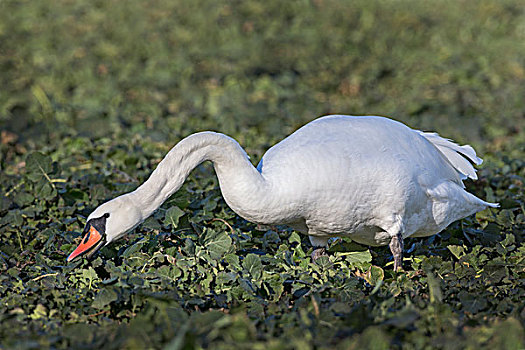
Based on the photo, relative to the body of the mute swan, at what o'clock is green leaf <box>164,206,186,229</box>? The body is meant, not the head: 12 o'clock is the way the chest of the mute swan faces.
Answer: The green leaf is roughly at 1 o'clock from the mute swan.

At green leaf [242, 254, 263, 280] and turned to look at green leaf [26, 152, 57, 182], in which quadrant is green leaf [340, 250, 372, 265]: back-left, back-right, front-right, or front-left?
back-right

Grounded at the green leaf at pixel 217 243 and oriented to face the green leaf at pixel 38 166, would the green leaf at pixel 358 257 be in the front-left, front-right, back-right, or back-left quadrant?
back-right

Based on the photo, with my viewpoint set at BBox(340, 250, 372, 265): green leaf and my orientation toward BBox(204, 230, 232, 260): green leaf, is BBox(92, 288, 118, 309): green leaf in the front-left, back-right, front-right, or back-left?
front-left

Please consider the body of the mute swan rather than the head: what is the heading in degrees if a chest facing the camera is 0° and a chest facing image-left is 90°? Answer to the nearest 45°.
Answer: approximately 90°

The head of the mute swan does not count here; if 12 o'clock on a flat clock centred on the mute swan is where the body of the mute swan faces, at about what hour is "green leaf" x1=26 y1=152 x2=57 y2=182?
The green leaf is roughly at 1 o'clock from the mute swan.

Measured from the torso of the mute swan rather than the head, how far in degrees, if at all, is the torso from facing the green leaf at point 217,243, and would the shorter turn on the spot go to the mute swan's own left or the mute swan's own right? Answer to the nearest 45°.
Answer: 0° — it already faces it

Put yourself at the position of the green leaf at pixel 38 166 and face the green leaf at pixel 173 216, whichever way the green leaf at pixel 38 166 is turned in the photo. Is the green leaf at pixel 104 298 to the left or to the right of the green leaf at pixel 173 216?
right

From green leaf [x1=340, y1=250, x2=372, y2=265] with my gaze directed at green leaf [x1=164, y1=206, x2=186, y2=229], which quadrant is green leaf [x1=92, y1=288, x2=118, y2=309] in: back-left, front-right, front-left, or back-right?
front-left

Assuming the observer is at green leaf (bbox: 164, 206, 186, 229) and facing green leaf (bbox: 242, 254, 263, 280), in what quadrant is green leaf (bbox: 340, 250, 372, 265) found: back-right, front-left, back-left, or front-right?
front-left
